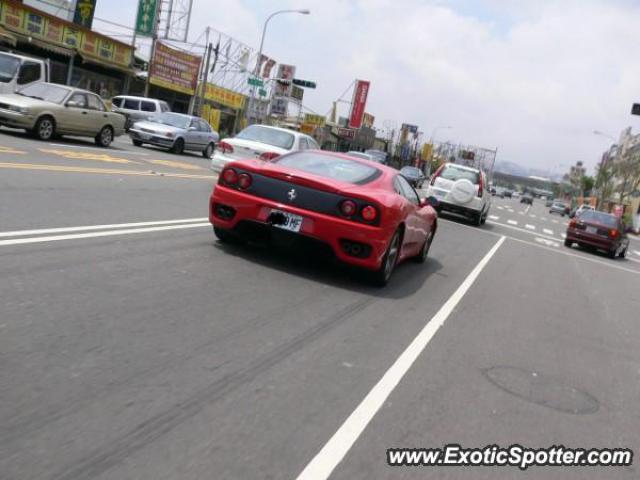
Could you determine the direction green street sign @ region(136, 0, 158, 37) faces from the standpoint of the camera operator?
facing the viewer

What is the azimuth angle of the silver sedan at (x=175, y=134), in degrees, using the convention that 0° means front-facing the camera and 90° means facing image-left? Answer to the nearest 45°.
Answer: approximately 45°

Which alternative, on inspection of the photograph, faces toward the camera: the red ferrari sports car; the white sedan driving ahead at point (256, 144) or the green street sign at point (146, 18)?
the green street sign

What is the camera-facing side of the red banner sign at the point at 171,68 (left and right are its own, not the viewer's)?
front

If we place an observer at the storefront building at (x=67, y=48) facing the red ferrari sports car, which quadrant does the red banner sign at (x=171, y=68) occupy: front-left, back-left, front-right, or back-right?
back-left

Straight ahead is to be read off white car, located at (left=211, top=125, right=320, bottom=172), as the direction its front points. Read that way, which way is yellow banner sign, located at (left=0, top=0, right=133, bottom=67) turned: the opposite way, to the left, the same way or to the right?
to the right

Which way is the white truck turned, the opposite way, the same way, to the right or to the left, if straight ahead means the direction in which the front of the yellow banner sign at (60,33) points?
to the right

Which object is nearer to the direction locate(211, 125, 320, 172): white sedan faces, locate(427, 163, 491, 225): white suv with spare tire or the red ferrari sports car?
the white suv with spare tire

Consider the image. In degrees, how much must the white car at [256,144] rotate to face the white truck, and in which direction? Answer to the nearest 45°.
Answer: approximately 90° to its left

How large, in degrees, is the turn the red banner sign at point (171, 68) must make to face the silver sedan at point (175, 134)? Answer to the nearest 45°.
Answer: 0° — it already faces it

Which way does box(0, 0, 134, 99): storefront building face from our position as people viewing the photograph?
facing the viewer and to the right of the viewer

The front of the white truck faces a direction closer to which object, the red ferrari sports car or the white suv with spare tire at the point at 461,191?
the red ferrari sports car
